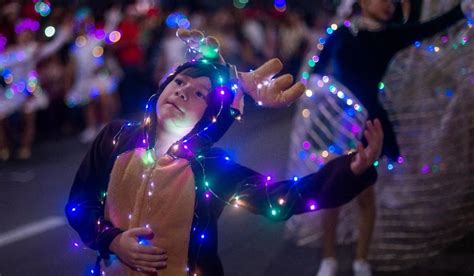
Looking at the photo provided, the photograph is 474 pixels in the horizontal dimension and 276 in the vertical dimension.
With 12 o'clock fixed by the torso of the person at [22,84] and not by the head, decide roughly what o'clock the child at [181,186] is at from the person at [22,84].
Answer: the child at [181,186] is roughly at 12 o'clock from the person at [22,84].

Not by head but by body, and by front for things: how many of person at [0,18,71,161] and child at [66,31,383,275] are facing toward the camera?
2

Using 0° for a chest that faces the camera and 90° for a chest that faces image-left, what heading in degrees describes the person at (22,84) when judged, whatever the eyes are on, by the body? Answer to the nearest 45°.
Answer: approximately 0°

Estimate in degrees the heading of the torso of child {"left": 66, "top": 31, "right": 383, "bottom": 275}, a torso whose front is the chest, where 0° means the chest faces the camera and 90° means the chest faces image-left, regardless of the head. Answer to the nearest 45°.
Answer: approximately 0°

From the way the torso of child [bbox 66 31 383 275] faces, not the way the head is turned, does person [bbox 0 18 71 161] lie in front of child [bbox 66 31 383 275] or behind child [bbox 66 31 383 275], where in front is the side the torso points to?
behind
